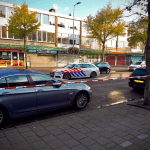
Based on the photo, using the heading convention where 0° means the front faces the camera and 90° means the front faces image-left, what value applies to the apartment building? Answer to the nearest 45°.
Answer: approximately 315°

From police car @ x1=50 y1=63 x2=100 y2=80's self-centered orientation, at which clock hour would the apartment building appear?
The apartment building is roughly at 4 o'clock from the police car.

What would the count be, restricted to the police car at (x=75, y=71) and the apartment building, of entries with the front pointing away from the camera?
0

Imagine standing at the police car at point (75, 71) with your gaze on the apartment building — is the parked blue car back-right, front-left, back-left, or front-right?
back-left

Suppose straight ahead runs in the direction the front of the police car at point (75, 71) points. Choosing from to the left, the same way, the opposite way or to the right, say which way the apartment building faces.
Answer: to the left

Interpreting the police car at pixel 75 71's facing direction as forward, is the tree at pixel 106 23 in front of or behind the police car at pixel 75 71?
behind

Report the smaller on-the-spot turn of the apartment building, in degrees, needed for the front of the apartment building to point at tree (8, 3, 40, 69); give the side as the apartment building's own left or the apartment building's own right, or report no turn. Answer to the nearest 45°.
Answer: approximately 45° to the apartment building's own right

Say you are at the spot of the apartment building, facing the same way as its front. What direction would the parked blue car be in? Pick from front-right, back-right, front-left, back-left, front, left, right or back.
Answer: front-right

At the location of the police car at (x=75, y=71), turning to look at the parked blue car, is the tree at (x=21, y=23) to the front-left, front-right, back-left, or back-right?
back-right

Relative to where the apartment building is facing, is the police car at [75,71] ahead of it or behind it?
ahead
